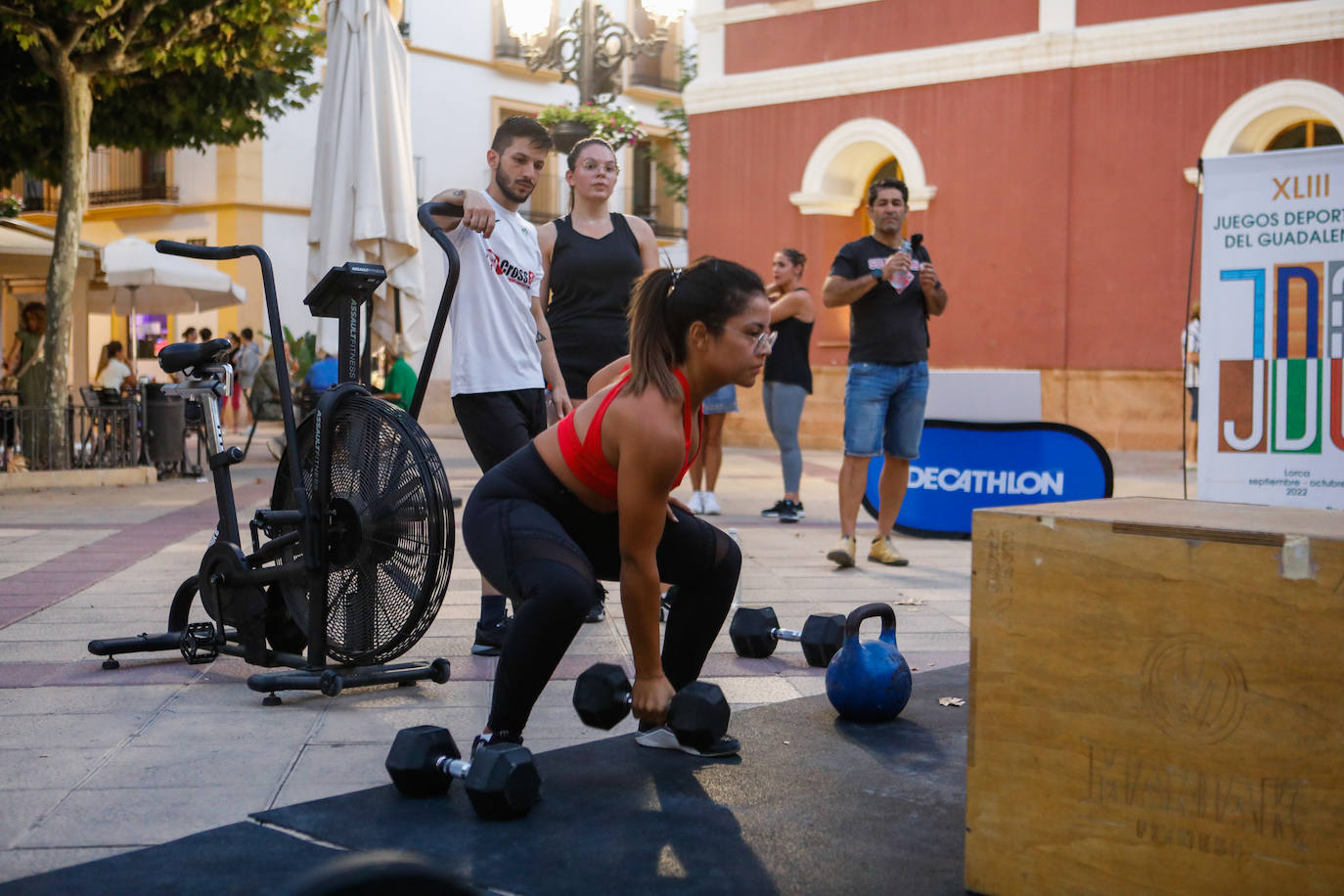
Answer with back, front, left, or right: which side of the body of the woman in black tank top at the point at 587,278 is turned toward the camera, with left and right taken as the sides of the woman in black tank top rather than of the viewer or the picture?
front

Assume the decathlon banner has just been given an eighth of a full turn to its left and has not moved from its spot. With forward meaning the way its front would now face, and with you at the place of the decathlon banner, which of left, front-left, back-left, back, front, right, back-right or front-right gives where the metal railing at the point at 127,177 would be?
back

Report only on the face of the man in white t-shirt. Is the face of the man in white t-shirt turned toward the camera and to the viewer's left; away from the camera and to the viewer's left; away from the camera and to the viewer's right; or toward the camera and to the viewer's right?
toward the camera and to the viewer's right

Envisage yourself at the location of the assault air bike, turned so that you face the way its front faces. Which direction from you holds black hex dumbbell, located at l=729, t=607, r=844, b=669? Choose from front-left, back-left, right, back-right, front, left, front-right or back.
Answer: front-left

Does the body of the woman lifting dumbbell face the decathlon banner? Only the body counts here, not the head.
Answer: no

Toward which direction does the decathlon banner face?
toward the camera

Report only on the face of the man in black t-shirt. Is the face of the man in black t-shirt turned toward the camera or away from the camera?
toward the camera

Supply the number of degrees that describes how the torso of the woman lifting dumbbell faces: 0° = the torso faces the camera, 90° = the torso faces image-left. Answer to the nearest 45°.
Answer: approximately 270°

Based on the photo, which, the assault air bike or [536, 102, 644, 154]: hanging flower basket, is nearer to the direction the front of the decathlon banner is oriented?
the assault air bike

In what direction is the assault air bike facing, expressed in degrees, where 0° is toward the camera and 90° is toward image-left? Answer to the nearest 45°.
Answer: approximately 315°

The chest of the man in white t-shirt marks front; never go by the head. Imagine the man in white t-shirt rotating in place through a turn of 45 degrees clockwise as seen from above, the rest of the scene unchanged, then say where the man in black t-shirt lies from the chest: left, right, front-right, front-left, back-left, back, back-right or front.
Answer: back-left

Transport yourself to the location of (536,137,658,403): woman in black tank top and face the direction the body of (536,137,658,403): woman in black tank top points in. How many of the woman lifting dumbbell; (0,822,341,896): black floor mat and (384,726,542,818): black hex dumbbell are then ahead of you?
3

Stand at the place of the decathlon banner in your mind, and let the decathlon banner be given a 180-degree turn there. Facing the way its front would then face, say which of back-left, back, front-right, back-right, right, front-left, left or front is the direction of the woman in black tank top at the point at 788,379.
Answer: front-left

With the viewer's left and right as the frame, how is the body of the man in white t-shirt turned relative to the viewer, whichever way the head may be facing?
facing the viewer and to the right of the viewer
